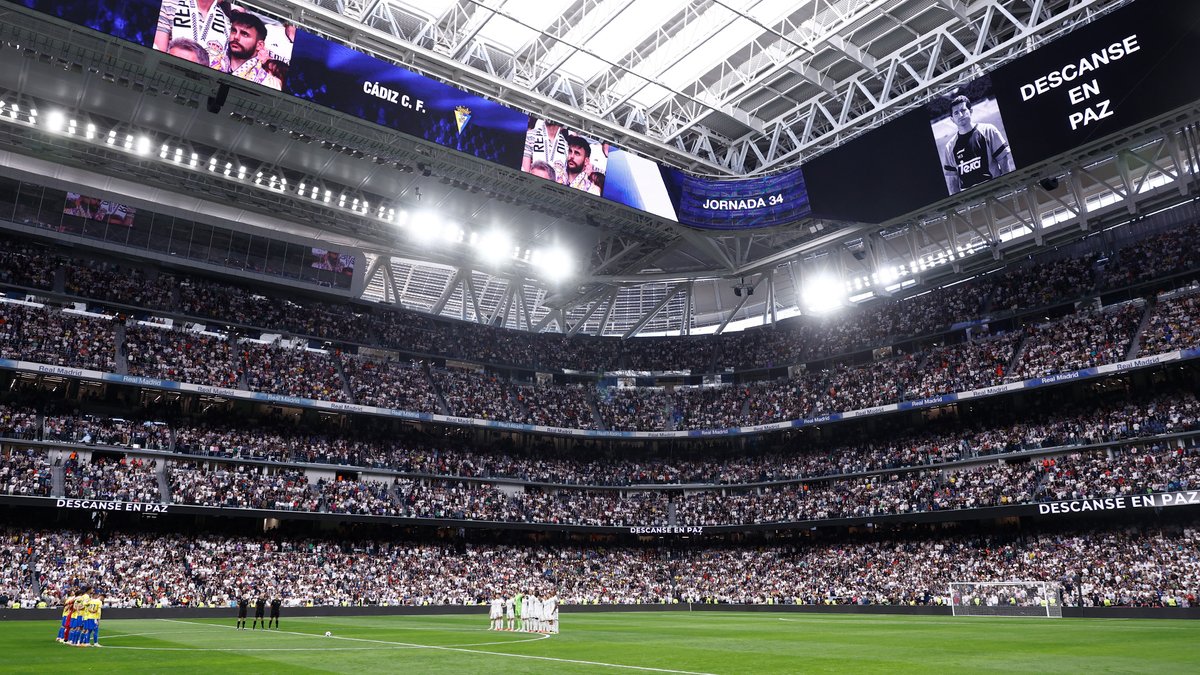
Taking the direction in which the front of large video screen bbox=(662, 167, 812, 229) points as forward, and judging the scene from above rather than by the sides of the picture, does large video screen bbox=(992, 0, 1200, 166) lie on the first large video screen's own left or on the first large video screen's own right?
on the first large video screen's own left

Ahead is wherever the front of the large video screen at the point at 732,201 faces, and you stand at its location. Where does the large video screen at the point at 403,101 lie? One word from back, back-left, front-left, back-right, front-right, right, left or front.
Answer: front-right

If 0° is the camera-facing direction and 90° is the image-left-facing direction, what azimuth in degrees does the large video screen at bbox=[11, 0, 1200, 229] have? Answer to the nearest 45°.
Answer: approximately 0°

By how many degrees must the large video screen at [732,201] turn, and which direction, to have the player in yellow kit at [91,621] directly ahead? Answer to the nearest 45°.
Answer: approximately 45° to its right

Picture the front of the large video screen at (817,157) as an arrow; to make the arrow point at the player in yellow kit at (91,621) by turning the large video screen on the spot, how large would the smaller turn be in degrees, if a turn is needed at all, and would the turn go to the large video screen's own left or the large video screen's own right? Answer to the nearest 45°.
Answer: approximately 45° to the large video screen's own right
